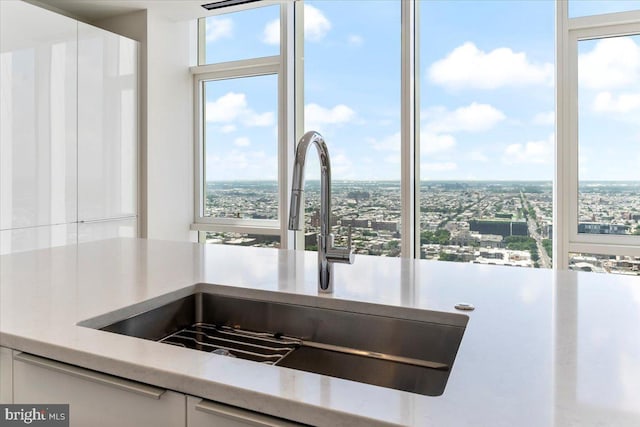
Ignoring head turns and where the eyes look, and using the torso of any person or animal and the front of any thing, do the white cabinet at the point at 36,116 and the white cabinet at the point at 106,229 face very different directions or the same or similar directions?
same or similar directions

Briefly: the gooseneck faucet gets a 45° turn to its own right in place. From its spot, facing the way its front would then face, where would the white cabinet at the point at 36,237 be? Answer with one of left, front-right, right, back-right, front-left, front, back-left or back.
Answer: front-right

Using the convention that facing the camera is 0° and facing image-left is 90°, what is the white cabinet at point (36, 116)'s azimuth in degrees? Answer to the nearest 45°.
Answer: approximately 315°

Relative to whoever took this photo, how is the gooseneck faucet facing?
facing the viewer and to the left of the viewer

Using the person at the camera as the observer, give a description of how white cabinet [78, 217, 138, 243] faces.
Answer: facing the viewer and to the right of the viewer

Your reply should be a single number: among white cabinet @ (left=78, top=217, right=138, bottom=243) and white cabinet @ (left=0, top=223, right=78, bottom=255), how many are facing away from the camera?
0

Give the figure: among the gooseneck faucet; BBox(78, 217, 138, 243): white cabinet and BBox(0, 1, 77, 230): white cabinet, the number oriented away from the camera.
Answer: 0

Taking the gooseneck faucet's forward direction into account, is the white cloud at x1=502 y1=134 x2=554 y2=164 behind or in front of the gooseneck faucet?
behind

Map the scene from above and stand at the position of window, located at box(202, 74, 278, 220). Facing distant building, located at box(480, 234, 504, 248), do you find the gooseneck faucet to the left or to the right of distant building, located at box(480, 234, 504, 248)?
right

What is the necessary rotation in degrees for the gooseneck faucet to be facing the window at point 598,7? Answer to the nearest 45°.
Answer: approximately 180°

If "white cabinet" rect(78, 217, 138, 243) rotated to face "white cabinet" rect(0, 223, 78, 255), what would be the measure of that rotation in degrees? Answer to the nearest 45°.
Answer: approximately 90° to its right

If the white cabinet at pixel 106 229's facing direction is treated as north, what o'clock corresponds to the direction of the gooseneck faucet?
The gooseneck faucet is roughly at 1 o'clock from the white cabinet.
